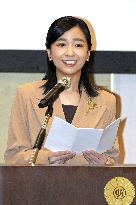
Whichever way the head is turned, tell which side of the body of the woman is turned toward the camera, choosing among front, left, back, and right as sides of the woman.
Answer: front

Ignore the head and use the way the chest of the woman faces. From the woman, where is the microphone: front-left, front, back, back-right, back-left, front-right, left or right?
front
